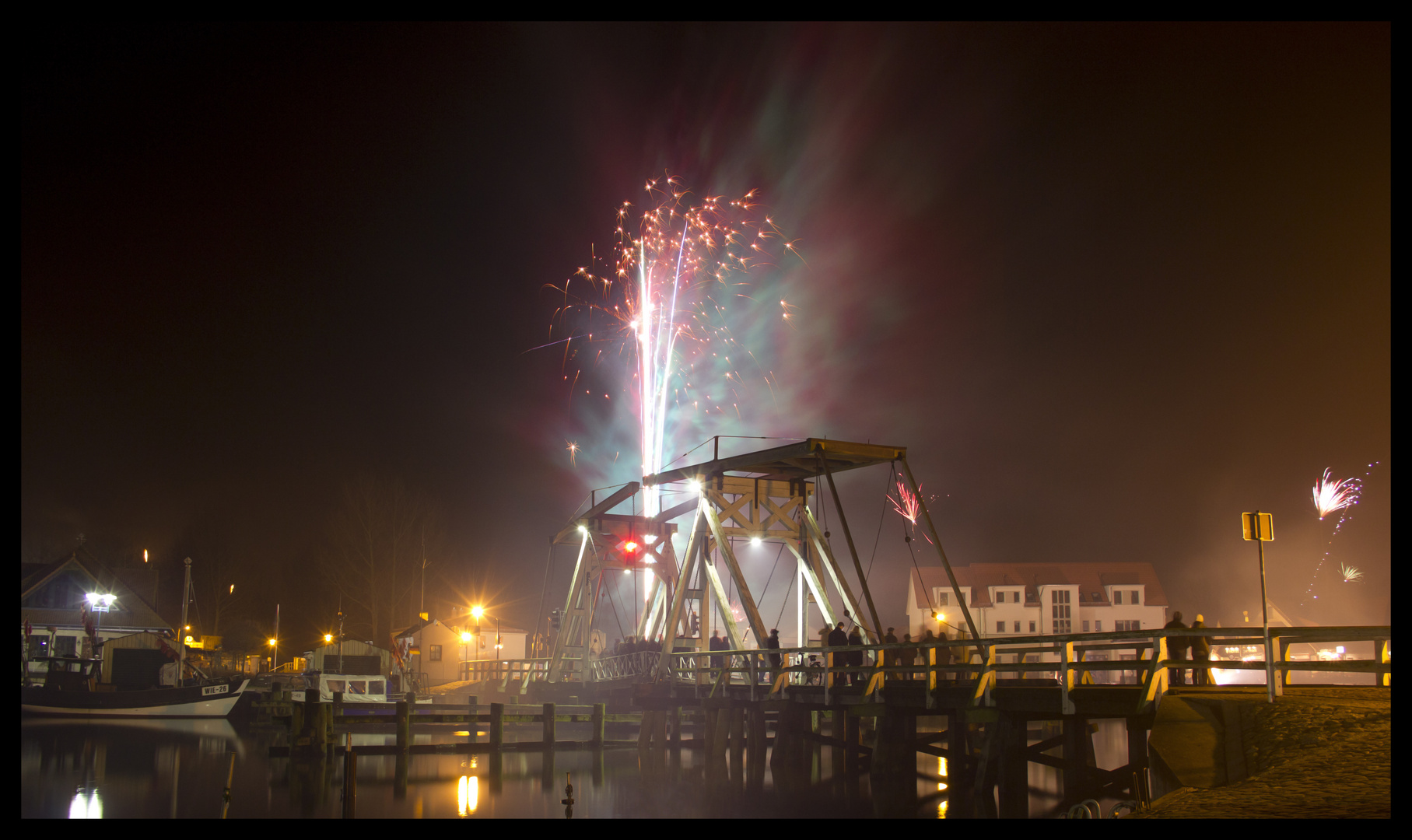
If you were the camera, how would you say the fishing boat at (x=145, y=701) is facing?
facing to the right of the viewer

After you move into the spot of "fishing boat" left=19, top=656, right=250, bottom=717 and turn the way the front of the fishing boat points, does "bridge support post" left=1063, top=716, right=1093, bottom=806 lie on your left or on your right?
on your right

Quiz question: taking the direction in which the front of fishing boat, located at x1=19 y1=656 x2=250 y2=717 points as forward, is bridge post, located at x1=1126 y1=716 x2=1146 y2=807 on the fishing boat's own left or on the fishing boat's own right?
on the fishing boat's own right
